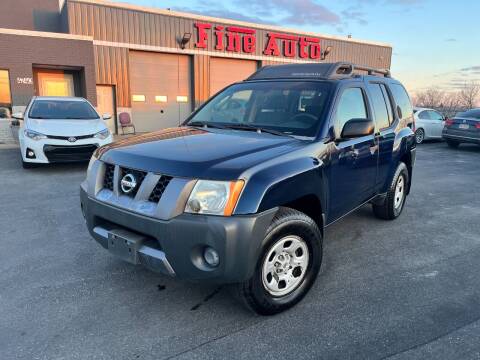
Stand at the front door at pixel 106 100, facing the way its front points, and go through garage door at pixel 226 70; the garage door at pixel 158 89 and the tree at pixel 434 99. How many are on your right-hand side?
0

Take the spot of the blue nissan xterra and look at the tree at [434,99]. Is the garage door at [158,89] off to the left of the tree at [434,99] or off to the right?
left

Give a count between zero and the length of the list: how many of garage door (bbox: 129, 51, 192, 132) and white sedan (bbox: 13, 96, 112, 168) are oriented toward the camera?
2

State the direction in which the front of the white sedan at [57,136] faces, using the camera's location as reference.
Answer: facing the viewer

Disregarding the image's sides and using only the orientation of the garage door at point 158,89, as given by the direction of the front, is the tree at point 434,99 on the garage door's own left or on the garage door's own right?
on the garage door's own left

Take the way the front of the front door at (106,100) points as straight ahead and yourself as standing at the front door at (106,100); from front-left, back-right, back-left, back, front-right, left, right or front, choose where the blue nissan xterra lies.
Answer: front

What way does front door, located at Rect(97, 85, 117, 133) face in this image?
toward the camera

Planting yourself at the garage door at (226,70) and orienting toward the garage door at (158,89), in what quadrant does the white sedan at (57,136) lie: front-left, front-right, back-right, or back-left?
front-left

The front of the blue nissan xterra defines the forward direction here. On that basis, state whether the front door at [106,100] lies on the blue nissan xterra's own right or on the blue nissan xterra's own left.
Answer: on the blue nissan xterra's own right

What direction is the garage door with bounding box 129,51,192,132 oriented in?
toward the camera

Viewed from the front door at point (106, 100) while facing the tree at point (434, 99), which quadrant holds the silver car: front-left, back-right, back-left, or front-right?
front-right

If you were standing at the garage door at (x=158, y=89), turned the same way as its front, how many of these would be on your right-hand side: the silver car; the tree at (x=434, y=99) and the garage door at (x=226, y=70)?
0

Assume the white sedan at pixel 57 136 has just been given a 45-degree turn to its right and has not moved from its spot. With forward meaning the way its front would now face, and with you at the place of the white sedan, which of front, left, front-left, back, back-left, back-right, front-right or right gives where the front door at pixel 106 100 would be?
back-right

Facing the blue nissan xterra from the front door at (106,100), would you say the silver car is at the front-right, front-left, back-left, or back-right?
front-left

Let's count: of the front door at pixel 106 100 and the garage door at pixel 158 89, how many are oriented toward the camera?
2

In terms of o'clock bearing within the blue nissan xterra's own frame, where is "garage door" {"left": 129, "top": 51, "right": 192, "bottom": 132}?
The garage door is roughly at 4 o'clock from the blue nissan xterra.
